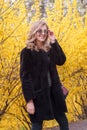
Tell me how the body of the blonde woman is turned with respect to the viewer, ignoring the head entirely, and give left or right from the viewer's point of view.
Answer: facing the viewer and to the right of the viewer
